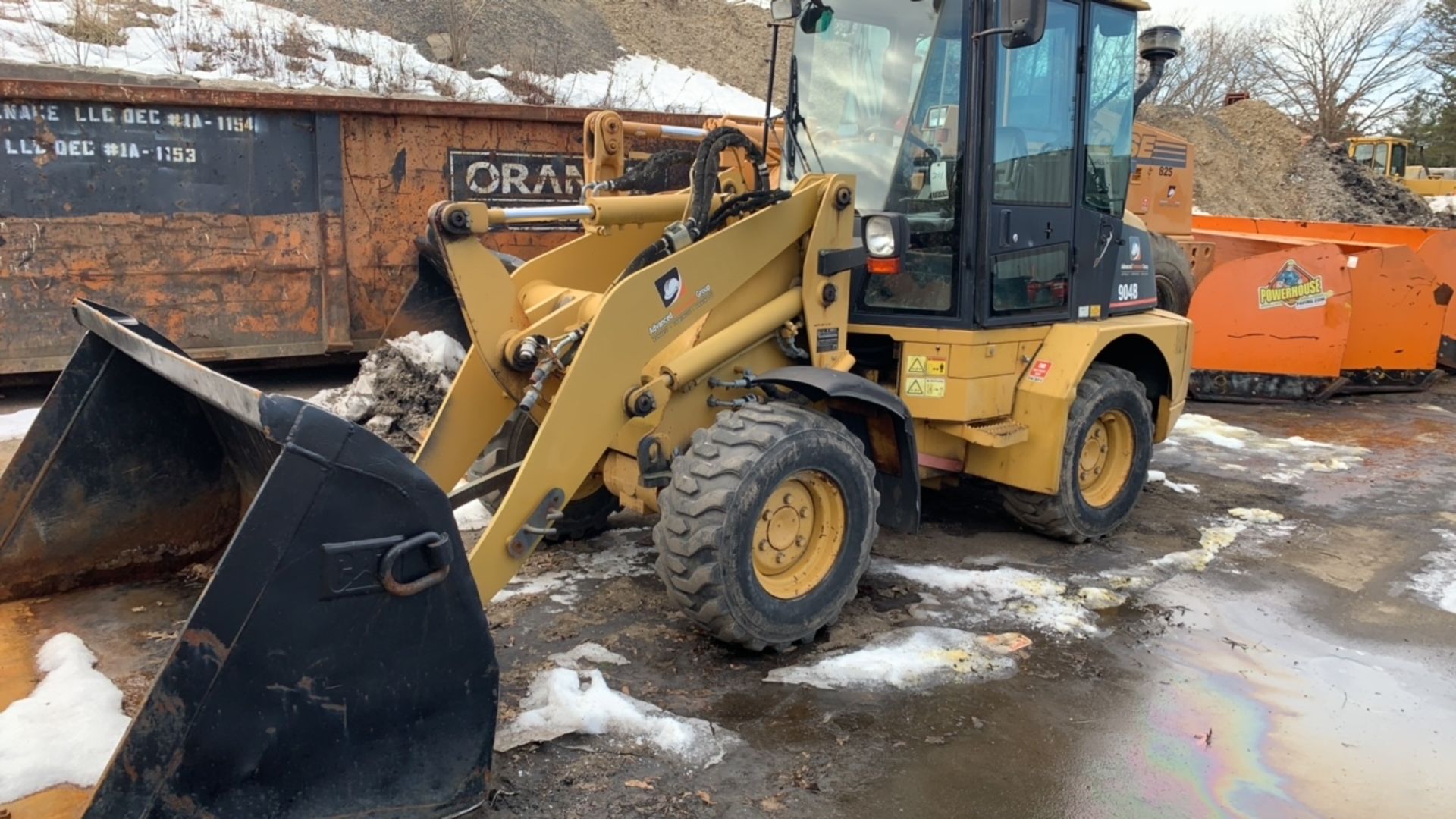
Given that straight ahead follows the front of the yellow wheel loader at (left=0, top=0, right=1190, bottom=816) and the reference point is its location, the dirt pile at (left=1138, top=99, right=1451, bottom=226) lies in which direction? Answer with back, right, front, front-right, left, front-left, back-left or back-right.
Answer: back

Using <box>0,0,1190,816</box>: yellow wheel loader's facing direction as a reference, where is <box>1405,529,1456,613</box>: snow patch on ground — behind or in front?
behind

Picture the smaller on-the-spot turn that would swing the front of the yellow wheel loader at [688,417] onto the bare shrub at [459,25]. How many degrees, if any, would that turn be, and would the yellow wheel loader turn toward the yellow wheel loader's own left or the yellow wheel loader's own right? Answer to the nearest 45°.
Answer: approximately 135° to the yellow wheel loader's own right

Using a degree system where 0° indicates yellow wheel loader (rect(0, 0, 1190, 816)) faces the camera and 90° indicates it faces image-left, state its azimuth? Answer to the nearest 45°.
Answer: approximately 45°

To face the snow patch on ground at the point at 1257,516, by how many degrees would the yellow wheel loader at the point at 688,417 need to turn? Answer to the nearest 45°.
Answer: approximately 180°

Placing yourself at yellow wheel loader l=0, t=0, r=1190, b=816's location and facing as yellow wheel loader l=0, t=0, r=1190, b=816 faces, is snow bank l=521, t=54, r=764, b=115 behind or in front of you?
behind

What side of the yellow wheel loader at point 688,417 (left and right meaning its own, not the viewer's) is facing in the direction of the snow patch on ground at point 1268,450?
back

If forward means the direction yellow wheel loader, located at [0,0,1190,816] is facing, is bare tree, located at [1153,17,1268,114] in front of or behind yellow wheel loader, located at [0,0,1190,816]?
behind

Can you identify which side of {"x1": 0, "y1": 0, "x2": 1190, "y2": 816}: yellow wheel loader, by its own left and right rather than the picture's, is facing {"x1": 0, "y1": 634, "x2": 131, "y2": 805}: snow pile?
front

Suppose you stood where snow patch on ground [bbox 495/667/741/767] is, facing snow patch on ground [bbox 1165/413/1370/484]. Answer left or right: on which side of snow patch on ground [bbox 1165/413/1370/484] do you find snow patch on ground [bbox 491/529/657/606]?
left

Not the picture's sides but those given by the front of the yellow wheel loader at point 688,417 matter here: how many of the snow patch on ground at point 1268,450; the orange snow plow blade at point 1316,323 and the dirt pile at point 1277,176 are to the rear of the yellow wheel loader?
3

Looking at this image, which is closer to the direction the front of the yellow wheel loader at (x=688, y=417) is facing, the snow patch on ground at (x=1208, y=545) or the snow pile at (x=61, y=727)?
the snow pile

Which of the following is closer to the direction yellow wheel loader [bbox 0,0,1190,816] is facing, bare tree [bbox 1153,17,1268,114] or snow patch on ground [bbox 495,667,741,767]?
the snow patch on ground
